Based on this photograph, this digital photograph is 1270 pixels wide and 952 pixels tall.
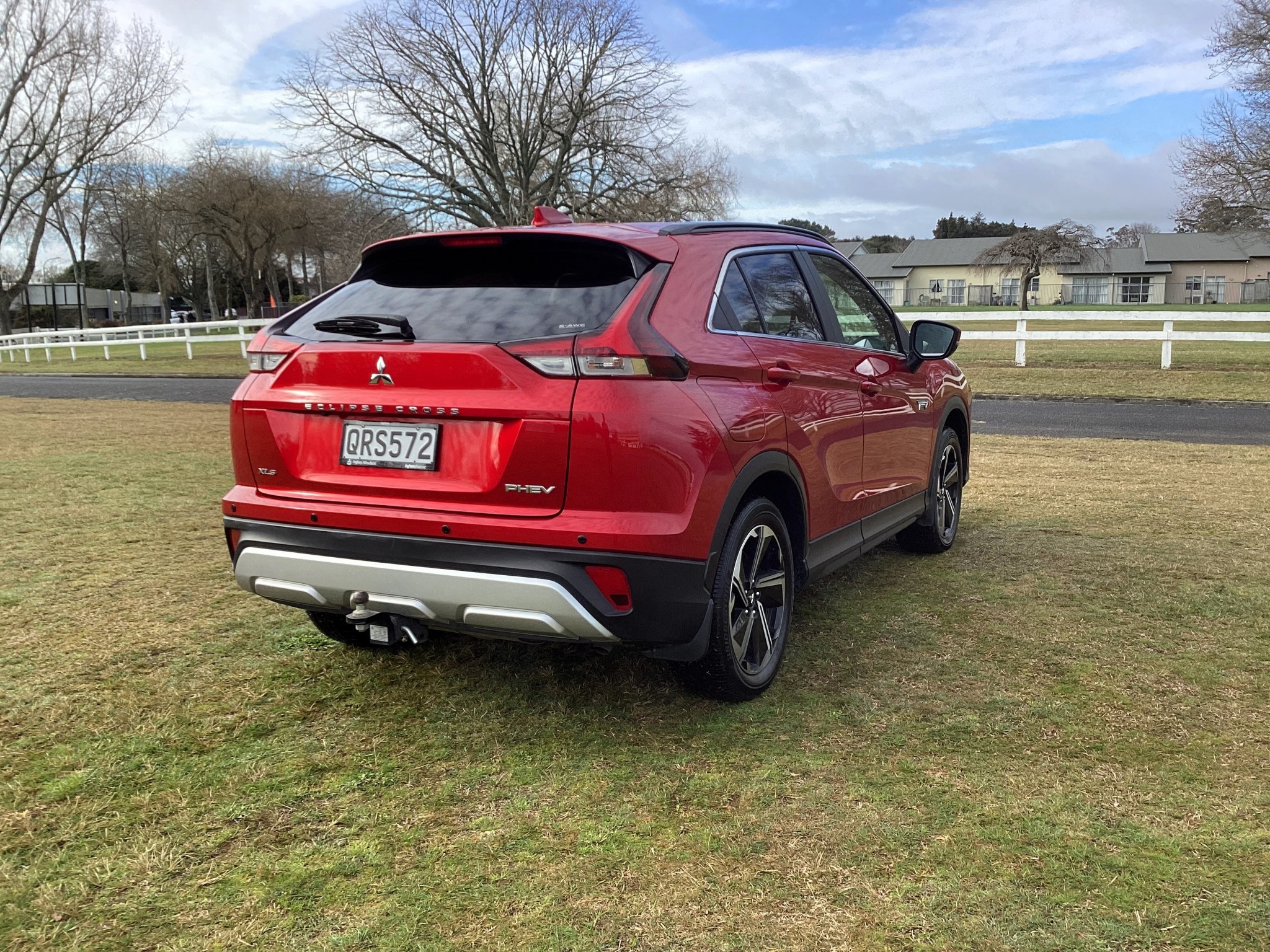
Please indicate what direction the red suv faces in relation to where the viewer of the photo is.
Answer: facing away from the viewer and to the right of the viewer

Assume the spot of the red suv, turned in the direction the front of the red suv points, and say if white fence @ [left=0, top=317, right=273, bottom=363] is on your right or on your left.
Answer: on your left
